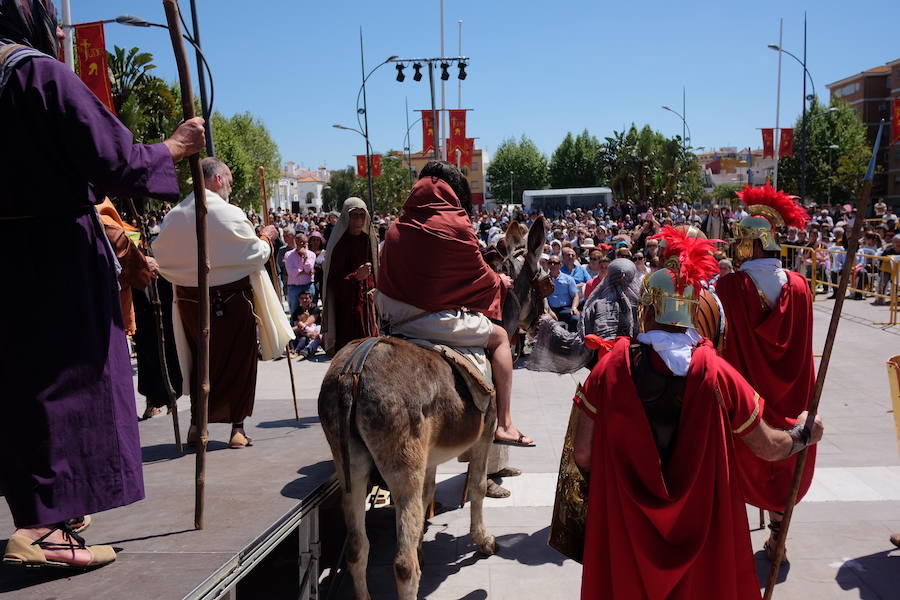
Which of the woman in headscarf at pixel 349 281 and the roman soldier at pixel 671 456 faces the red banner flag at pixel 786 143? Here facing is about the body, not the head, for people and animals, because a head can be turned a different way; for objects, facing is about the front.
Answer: the roman soldier

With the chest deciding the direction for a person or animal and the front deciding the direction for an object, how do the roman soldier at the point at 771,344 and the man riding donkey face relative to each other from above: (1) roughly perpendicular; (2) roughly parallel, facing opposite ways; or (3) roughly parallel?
roughly perpendicular

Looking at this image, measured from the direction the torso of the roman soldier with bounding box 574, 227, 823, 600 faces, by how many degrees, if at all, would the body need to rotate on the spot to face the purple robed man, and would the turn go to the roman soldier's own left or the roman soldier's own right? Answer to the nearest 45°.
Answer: approximately 135° to the roman soldier's own left

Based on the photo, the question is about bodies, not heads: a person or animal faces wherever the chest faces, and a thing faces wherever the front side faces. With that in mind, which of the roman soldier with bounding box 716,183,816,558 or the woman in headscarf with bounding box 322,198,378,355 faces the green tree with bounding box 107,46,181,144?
the roman soldier

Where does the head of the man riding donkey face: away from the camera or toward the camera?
away from the camera

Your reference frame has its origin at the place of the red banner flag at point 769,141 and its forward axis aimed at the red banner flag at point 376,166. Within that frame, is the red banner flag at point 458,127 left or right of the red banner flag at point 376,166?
left

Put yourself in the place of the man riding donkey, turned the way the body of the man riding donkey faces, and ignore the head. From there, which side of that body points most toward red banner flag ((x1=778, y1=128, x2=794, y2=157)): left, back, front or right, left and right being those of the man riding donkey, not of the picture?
front

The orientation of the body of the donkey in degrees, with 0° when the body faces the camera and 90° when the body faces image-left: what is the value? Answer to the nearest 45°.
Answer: approximately 225°

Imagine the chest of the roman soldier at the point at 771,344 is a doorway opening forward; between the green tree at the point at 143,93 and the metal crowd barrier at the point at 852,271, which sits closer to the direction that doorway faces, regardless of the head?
the green tree

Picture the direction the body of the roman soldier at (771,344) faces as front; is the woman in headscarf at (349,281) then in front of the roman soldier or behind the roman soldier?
in front

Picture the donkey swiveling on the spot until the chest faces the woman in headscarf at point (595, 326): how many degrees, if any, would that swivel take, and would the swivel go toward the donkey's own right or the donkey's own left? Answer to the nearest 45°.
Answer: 0° — it already faces them

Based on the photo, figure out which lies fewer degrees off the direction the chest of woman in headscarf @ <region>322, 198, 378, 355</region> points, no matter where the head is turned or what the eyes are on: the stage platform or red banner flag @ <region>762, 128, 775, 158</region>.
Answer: the stage platform

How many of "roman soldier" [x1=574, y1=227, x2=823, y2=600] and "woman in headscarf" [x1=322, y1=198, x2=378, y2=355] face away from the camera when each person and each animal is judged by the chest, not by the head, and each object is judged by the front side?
1

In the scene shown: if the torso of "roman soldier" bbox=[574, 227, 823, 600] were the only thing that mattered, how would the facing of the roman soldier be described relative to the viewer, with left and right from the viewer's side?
facing away from the viewer

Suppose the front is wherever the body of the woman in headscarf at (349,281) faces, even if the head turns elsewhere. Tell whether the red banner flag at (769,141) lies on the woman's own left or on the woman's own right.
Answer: on the woman's own left

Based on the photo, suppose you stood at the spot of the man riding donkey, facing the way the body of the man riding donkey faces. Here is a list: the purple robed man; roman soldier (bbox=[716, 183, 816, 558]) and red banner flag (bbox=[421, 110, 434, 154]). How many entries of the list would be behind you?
1

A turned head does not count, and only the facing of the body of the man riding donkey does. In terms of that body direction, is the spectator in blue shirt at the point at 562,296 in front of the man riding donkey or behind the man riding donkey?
in front

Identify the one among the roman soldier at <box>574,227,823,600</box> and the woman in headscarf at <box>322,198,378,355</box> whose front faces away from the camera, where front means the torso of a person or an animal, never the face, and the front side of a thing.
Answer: the roman soldier
